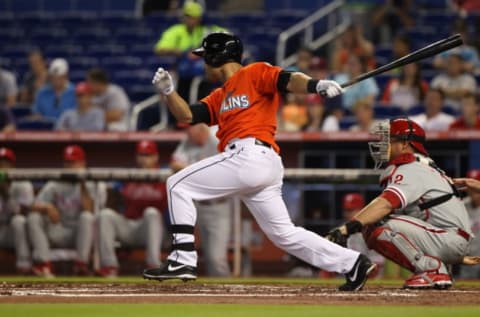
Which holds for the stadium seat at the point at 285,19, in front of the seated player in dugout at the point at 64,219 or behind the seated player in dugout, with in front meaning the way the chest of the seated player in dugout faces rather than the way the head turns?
behind

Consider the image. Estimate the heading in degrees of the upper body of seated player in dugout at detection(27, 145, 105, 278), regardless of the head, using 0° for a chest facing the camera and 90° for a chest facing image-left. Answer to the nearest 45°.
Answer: approximately 0°

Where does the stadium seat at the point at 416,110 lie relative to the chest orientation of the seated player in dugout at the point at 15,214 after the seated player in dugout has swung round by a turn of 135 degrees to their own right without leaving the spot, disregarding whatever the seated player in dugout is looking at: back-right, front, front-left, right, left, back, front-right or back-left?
back-right

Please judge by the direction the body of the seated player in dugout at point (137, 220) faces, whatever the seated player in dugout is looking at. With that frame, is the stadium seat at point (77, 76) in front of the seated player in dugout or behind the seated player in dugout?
behind

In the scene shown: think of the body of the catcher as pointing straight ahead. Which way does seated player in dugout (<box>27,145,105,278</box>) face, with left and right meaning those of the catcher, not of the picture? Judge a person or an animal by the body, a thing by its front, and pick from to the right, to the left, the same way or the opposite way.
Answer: to the left

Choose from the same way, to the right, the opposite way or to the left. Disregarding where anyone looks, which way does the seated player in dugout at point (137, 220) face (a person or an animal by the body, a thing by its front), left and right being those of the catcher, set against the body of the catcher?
to the left

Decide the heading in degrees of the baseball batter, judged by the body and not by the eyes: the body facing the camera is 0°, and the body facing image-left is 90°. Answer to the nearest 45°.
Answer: approximately 90°

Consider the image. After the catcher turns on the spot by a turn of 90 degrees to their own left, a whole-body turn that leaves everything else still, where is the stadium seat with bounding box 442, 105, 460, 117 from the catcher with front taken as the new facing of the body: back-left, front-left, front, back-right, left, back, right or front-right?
back

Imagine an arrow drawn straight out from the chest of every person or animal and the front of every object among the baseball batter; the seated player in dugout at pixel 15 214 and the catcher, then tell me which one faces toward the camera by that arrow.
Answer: the seated player in dugout

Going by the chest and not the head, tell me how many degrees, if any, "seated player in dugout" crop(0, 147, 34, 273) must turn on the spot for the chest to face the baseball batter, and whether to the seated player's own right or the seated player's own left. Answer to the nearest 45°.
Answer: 0° — they already face them

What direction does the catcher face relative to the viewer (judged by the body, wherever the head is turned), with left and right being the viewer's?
facing to the left of the viewer

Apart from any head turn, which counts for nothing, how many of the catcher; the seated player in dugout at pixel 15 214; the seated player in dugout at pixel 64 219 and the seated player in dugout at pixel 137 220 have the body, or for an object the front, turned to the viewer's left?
1

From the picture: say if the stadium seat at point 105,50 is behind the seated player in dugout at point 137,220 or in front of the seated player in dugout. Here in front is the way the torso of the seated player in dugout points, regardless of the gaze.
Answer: behind
